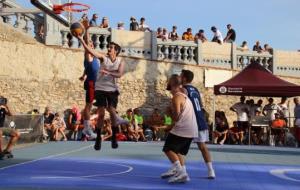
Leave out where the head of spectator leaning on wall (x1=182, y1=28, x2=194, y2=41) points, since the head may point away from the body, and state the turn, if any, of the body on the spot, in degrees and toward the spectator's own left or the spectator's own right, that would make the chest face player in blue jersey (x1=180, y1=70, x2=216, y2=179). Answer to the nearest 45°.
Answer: approximately 45° to the spectator's own left

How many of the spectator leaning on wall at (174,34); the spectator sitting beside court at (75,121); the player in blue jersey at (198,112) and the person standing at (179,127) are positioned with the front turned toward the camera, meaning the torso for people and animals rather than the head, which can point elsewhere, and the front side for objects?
2

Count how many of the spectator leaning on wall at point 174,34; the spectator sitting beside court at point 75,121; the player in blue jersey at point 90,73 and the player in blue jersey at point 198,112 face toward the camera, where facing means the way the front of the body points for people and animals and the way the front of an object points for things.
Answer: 2

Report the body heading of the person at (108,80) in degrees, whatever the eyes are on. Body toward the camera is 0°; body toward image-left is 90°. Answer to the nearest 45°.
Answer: approximately 45°

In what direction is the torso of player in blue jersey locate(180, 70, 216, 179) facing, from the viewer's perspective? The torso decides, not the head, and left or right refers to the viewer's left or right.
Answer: facing away from the viewer and to the left of the viewer

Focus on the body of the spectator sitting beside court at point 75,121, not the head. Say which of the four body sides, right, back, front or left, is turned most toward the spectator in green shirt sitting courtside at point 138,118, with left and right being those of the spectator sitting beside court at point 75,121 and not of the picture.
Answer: left
